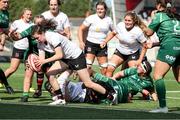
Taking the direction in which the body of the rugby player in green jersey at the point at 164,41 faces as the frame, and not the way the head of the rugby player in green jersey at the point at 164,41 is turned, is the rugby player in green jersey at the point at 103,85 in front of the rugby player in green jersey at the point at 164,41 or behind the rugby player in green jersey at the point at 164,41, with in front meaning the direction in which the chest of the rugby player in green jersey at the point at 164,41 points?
in front

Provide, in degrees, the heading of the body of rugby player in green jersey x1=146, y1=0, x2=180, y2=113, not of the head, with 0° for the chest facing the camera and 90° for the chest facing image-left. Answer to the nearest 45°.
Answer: approximately 135°
